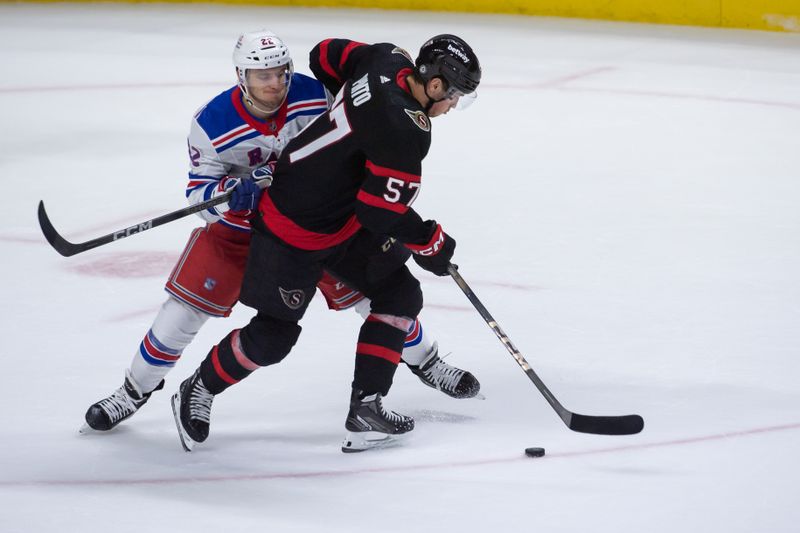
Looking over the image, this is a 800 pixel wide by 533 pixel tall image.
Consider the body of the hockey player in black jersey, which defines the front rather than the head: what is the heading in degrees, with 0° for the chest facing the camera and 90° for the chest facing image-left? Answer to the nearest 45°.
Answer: approximately 270°

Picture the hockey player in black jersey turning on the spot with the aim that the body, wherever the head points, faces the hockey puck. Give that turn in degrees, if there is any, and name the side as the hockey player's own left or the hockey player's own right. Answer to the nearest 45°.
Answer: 0° — they already face it

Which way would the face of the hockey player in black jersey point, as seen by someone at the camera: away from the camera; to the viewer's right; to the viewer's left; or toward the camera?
to the viewer's right

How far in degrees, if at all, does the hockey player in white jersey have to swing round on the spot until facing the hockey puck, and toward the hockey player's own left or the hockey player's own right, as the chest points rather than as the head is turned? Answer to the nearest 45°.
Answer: approximately 90° to the hockey player's own left

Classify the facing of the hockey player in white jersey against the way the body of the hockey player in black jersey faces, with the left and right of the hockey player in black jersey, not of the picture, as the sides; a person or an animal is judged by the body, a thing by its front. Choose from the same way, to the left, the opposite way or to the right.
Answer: to the right

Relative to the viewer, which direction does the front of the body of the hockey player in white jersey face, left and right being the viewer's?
facing the viewer

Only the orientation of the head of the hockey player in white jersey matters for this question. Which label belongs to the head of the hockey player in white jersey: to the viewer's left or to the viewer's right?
to the viewer's right
